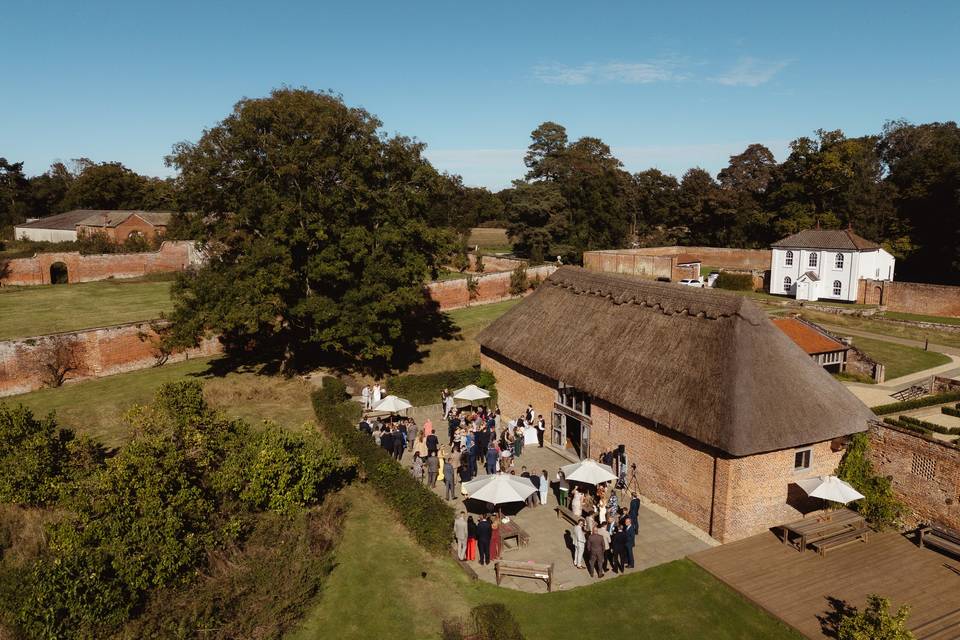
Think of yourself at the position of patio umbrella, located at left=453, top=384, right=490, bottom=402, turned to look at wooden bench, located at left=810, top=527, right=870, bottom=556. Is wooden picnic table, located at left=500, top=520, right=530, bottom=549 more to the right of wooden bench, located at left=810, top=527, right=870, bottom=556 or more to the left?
right

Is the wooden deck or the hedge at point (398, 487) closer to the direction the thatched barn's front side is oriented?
the hedge

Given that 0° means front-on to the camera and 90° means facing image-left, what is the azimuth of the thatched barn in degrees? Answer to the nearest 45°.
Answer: approximately 45°
